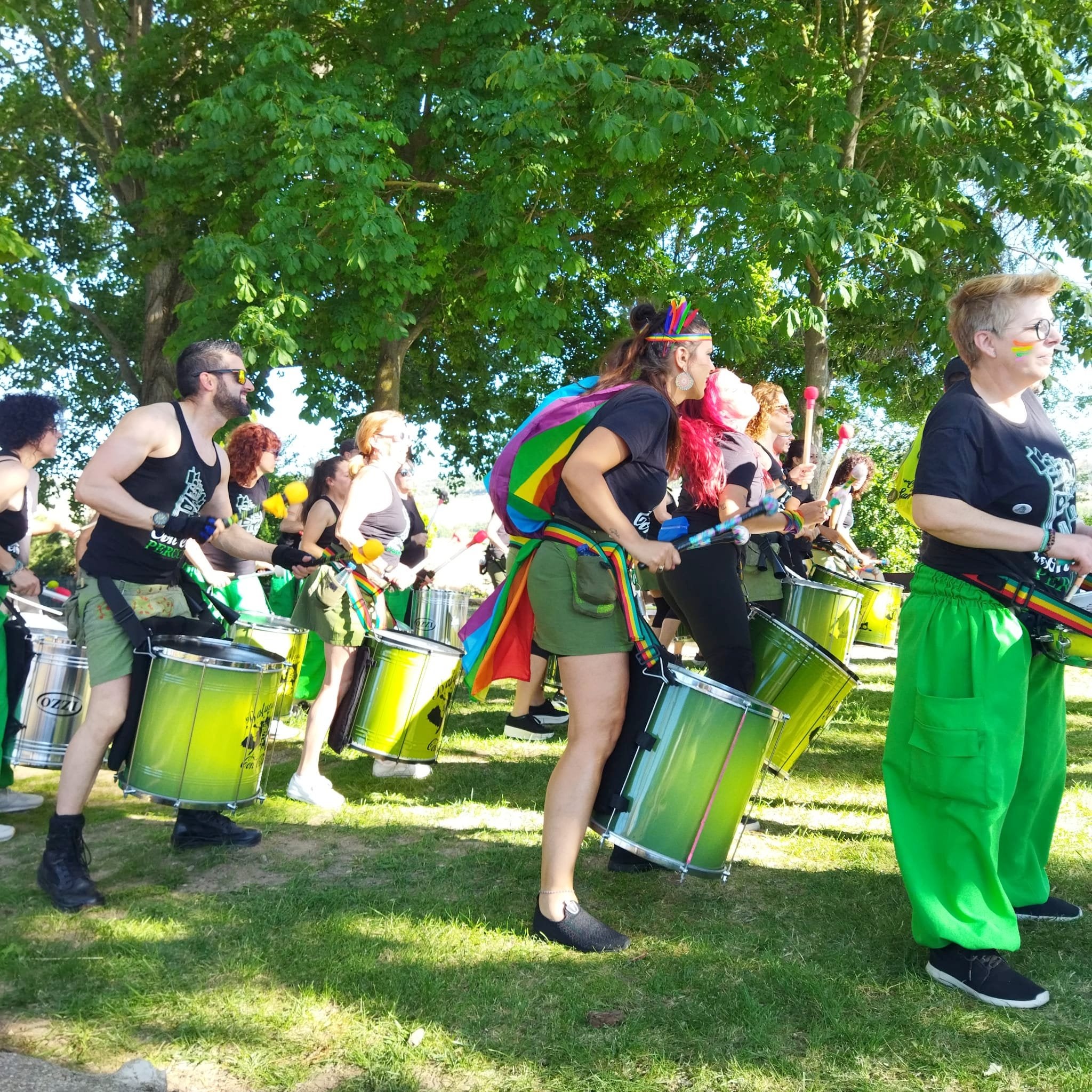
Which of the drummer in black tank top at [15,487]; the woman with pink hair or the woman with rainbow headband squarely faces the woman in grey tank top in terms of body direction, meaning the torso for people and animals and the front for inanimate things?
the drummer in black tank top

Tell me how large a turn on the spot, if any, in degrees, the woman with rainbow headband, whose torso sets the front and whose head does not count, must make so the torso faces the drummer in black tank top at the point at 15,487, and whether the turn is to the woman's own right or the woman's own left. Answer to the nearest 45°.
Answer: approximately 135° to the woman's own left

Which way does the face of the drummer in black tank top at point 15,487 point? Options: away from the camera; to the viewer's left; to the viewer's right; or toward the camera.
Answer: to the viewer's right

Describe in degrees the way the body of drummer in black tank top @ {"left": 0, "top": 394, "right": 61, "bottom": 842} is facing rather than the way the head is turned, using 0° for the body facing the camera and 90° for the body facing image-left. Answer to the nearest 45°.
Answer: approximately 270°

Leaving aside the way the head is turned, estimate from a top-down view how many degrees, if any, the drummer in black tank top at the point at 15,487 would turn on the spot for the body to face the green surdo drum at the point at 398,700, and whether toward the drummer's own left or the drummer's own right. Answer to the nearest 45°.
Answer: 0° — they already face it

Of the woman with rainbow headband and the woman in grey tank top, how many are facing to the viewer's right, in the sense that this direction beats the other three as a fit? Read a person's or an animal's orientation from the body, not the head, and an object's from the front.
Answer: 2

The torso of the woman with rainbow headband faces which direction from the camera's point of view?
to the viewer's right

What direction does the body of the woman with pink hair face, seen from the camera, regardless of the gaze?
to the viewer's right

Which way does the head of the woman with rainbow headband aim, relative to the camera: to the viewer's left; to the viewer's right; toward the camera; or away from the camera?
to the viewer's right

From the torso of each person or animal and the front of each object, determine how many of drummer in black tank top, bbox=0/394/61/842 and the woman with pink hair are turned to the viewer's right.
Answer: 2

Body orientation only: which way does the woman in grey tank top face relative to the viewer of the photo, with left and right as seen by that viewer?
facing to the right of the viewer

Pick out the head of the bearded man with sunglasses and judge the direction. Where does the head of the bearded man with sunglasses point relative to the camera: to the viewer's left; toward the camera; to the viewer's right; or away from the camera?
to the viewer's right

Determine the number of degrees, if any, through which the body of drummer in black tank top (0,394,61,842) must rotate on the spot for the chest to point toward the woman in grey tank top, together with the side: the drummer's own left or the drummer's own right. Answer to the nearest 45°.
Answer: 0° — they already face them
